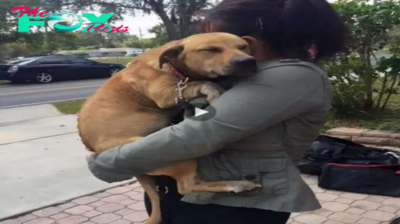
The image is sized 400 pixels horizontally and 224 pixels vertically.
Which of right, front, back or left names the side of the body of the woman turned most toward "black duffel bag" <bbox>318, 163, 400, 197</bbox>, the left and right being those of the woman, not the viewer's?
right

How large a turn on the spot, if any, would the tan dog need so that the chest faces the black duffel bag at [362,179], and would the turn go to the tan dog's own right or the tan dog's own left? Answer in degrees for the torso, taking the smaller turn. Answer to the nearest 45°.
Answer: approximately 45° to the tan dog's own left

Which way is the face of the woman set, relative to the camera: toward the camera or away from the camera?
away from the camera

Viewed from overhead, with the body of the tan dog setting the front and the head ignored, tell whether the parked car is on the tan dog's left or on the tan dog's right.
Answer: on the tan dog's left

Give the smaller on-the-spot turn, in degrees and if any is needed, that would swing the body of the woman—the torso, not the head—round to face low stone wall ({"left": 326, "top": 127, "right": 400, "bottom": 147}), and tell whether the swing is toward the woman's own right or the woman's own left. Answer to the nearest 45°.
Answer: approximately 90° to the woman's own right
